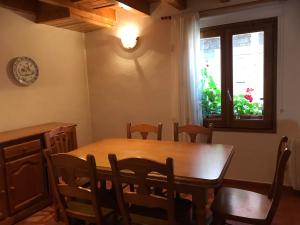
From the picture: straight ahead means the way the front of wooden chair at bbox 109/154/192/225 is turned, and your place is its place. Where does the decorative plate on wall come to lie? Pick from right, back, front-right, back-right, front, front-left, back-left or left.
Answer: left

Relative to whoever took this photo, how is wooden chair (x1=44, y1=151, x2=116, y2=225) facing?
facing away from the viewer and to the right of the viewer

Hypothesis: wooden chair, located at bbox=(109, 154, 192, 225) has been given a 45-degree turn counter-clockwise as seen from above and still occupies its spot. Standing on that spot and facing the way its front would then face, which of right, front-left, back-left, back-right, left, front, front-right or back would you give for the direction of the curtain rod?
front-right

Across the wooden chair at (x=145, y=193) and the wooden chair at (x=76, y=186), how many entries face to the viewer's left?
0

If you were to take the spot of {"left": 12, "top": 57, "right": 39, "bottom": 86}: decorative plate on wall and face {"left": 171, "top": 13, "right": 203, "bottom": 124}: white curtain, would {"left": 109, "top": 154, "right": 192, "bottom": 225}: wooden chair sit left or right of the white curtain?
right

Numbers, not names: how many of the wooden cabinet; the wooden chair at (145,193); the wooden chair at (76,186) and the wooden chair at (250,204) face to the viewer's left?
1

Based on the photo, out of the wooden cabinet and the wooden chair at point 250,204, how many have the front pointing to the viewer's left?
1

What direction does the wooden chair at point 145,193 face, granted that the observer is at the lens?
facing away from the viewer and to the right of the viewer

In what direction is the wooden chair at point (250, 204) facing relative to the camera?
to the viewer's left

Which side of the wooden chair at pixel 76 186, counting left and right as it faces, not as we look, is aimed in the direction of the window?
front

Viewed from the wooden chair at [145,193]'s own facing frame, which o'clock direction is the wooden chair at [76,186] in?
the wooden chair at [76,186] is roughly at 8 o'clock from the wooden chair at [145,193].

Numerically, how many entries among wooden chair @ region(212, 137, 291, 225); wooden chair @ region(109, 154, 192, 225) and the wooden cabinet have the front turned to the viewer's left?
1

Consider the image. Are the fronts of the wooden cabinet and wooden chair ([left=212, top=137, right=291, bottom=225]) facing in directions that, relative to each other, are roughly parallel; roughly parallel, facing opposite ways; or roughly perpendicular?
roughly parallel, facing opposite ways

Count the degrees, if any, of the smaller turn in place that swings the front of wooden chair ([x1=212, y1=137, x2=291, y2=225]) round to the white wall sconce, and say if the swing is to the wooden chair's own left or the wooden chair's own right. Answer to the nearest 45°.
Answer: approximately 45° to the wooden chair's own right

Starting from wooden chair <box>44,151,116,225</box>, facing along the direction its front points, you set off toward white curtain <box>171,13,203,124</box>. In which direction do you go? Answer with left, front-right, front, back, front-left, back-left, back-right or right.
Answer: front

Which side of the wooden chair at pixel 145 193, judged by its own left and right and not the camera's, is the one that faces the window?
front

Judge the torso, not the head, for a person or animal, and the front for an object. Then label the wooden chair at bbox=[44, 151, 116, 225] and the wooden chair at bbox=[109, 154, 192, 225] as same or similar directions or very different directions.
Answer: same or similar directions

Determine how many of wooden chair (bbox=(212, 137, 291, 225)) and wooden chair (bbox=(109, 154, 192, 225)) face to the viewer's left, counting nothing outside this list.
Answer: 1

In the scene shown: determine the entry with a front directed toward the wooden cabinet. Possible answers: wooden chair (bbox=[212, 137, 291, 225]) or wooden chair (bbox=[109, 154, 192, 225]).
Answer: wooden chair (bbox=[212, 137, 291, 225])
